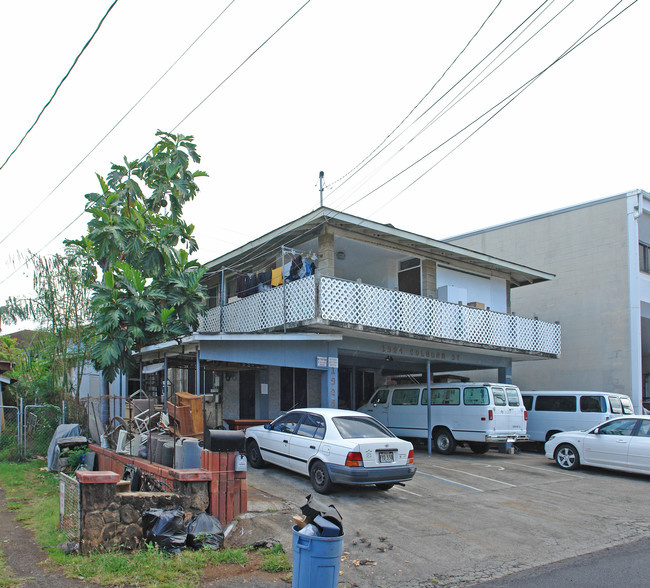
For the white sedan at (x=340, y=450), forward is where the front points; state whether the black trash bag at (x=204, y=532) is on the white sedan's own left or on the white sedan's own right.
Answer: on the white sedan's own left

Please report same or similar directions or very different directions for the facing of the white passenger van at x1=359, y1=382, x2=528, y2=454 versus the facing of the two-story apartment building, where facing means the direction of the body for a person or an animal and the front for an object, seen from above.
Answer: very different directions

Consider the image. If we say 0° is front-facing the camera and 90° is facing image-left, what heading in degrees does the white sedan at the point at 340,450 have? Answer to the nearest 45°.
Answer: approximately 135°

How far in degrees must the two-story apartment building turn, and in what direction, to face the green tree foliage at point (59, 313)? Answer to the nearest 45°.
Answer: approximately 135° to its right

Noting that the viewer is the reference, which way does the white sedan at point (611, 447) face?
facing to the left of the viewer

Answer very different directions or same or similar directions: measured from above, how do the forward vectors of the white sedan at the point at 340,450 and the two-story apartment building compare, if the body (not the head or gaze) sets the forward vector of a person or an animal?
very different directions

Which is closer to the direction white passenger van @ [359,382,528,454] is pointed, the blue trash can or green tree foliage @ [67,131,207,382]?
the green tree foliage

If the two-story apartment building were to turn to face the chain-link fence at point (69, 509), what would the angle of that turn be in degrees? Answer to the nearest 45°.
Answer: approximately 45° to its right

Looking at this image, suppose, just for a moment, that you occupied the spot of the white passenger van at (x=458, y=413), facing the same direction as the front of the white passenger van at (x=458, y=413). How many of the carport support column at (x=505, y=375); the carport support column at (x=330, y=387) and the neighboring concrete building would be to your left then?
1

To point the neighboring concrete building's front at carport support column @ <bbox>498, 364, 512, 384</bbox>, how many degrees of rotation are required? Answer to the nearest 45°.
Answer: approximately 90° to its right

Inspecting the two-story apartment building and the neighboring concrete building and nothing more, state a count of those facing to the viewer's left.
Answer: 0

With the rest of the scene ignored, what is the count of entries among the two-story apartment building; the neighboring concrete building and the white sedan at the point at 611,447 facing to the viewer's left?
1
